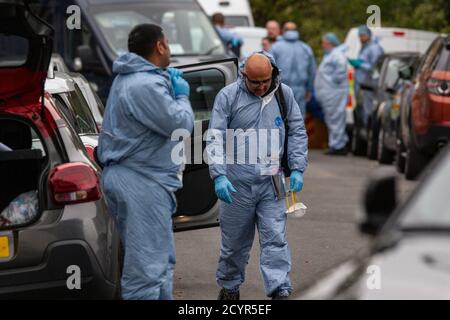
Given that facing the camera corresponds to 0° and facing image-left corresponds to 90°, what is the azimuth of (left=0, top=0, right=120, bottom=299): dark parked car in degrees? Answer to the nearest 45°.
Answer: approximately 180°

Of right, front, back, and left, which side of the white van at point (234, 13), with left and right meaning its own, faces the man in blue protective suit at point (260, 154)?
back

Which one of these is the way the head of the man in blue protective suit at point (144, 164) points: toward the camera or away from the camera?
away from the camera

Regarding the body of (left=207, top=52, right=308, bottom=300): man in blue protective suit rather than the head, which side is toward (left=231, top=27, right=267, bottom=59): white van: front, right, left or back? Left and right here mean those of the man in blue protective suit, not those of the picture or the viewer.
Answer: back

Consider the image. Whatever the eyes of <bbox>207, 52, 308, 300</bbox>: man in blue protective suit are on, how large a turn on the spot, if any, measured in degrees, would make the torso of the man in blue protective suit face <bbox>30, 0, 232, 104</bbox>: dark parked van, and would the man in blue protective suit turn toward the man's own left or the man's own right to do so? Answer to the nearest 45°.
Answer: approximately 180°
